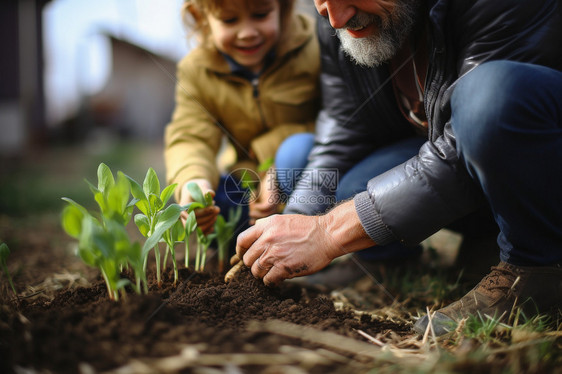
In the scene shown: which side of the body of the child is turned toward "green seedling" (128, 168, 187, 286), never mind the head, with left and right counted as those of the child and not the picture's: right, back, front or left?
front

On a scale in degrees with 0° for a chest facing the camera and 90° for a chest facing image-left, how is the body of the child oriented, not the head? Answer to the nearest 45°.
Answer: approximately 0°

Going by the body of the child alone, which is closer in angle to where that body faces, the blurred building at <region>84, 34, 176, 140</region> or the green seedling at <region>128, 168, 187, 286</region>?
the green seedling

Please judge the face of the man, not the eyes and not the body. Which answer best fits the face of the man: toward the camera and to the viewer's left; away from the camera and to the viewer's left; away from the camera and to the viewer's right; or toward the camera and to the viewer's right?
toward the camera and to the viewer's left

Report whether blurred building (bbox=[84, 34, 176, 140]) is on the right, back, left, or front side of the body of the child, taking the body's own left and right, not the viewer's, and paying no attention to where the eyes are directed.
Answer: back

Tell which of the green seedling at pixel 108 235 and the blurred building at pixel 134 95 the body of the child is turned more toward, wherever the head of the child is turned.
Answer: the green seedling

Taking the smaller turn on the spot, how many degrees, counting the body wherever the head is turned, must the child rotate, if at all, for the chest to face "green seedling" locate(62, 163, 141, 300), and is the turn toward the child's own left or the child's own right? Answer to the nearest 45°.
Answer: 0° — they already face it
